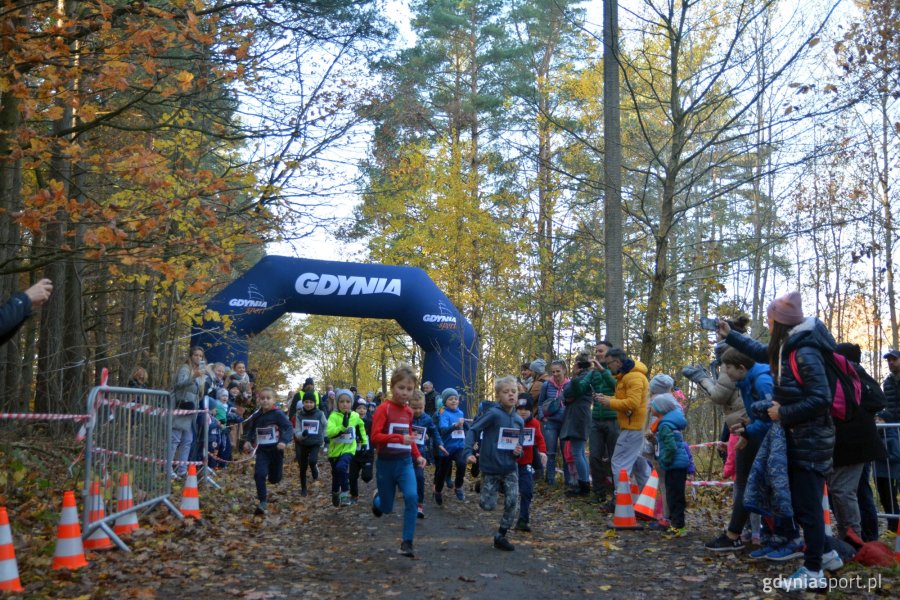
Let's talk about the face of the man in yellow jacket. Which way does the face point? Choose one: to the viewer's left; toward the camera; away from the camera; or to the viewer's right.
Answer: to the viewer's left

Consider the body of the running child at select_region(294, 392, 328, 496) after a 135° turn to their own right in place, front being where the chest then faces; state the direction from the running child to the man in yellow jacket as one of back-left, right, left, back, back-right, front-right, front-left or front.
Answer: back

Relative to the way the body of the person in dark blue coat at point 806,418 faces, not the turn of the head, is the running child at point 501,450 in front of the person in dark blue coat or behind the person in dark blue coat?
in front

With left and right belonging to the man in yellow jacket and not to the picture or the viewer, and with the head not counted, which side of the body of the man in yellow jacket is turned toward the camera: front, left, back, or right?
left

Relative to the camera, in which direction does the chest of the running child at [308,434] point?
toward the camera

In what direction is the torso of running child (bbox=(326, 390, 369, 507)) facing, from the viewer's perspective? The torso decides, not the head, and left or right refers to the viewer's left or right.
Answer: facing the viewer

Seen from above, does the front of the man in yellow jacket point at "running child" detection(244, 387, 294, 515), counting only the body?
yes

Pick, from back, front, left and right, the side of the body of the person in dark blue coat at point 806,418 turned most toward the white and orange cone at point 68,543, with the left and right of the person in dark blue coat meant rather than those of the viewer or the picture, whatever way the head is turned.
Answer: front

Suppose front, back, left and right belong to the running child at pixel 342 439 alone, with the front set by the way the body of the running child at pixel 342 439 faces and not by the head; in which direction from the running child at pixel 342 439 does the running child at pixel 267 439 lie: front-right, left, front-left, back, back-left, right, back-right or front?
front-right

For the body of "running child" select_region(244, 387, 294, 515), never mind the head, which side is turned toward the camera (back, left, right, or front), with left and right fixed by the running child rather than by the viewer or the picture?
front

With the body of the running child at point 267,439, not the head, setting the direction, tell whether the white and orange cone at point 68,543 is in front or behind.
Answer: in front

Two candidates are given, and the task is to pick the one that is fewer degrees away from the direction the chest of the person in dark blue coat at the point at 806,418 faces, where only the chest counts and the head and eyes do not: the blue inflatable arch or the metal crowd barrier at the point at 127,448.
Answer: the metal crowd barrier

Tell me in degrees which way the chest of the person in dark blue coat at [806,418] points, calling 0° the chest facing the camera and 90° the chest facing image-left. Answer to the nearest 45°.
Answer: approximately 90°

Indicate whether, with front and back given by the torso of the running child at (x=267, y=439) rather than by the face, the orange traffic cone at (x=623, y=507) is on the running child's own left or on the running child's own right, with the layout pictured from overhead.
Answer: on the running child's own left
